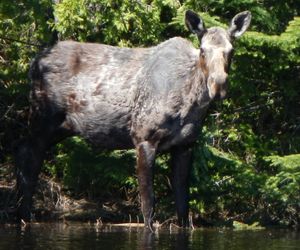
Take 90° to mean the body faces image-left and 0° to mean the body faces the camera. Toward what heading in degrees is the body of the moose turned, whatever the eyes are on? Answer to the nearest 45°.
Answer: approximately 315°
